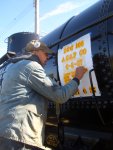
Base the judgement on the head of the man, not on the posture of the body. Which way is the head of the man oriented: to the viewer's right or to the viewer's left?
to the viewer's right

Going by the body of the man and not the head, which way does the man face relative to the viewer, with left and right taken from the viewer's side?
facing away from the viewer and to the right of the viewer
